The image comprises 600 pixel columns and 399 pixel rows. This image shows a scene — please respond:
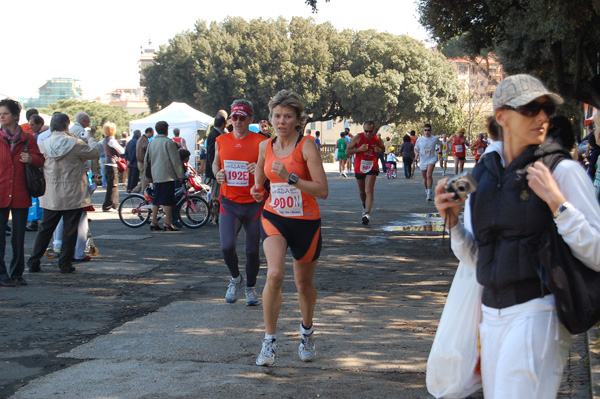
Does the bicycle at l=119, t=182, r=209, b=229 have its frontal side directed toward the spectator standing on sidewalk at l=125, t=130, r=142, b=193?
no

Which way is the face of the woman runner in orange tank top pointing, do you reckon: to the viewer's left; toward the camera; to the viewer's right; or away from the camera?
toward the camera

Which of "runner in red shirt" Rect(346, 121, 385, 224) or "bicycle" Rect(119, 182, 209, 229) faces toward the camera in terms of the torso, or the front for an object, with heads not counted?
the runner in red shirt

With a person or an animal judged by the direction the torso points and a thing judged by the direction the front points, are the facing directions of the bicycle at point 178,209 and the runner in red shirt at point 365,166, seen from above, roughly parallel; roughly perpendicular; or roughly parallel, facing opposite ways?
roughly perpendicular

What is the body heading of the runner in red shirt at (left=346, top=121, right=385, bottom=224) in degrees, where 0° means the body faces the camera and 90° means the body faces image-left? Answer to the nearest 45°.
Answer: approximately 0°

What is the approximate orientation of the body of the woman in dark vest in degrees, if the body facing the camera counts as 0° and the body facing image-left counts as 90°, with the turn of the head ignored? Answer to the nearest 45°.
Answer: approximately 45°

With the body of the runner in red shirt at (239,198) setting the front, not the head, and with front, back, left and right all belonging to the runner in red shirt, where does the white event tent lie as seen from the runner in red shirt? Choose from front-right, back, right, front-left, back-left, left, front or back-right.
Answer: back

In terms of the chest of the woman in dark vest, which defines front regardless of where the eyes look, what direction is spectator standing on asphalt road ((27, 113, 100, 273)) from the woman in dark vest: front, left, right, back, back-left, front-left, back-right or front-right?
right

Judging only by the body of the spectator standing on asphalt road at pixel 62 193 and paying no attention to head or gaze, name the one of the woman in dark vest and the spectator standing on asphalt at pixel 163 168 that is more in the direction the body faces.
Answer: the spectator standing on asphalt

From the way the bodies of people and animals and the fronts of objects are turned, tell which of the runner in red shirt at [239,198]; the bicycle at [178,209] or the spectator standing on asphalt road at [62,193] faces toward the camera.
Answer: the runner in red shirt

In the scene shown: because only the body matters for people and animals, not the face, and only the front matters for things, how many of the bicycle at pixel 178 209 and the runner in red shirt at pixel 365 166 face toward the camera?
1

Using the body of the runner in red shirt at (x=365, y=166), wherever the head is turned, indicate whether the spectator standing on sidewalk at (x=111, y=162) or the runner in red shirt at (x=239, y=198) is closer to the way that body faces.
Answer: the runner in red shirt

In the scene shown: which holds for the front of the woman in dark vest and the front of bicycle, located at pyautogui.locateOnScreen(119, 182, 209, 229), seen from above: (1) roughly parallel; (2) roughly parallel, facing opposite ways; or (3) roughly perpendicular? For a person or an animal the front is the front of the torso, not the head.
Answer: roughly parallel, facing opposite ways

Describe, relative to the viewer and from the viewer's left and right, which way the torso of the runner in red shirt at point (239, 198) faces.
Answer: facing the viewer

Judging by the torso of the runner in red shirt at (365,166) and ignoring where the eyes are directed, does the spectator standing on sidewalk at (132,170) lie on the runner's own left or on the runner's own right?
on the runner's own right
